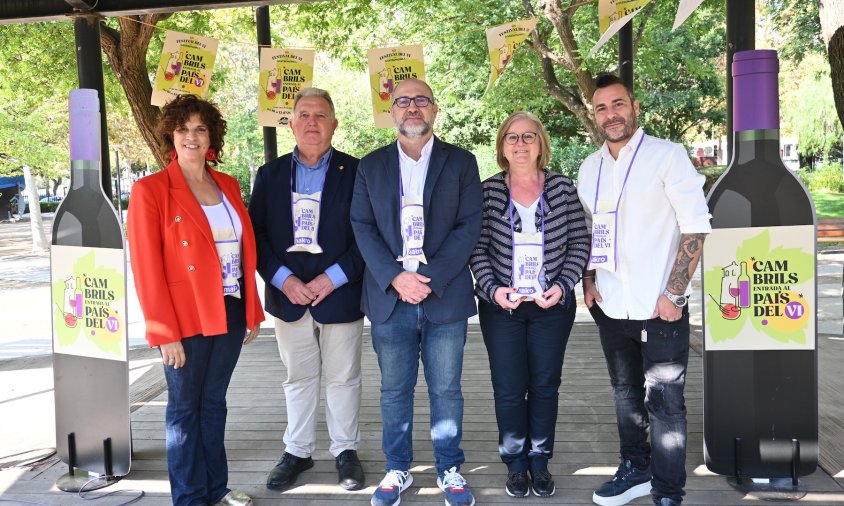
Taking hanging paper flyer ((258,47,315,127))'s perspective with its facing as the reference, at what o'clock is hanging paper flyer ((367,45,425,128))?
hanging paper flyer ((367,45,425,128)) is roughly at 9 o'clock from hanging paper flyer ((258,47,315,127)).

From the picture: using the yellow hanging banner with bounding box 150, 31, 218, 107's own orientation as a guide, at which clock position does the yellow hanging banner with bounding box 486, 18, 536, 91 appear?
the yellow hanging banner with bounding box 486, 18, 536, 91 is roughly at 9 o'clock from the yellow hanging banner with bounding box 150, 31, 218, 107.

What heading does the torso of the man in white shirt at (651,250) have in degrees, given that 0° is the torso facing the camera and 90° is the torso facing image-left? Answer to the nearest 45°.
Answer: approximately 45°

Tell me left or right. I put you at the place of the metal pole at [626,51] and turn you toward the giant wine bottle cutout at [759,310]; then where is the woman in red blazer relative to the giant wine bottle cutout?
right

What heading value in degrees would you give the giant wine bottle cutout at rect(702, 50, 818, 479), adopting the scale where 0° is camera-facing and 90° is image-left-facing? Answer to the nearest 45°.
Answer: approximately 0°

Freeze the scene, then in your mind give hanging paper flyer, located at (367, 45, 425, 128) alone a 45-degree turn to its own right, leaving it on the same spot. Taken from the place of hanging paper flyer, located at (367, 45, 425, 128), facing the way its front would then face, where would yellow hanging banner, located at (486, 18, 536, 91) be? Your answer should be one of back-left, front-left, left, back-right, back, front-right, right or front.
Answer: back-left

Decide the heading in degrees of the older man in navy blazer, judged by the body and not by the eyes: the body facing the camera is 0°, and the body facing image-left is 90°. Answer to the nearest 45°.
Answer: approximately 0°
